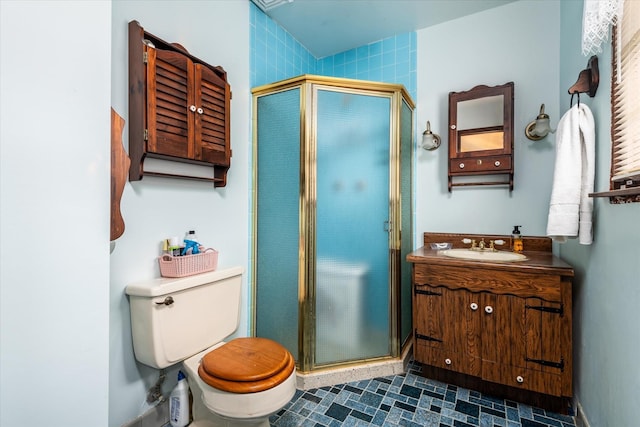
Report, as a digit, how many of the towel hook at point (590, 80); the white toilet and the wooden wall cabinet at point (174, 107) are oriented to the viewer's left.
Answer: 1

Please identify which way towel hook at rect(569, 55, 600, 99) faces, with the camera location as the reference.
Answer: facing to the left of the viewer

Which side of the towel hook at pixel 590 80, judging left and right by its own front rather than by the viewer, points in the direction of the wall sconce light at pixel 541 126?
right

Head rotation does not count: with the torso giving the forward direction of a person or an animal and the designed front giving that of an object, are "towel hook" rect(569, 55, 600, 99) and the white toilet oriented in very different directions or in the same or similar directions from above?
very different directions

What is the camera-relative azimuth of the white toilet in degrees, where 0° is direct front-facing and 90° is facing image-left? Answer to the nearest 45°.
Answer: approximately 315°

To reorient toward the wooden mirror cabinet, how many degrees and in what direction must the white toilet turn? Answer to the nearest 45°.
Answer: approximately 45° to its left

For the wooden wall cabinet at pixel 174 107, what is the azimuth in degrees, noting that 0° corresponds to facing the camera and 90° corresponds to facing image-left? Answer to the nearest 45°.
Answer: approximately 315°

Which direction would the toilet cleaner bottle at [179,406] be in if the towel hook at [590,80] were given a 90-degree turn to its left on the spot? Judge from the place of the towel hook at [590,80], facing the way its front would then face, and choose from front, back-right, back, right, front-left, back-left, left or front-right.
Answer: front-right

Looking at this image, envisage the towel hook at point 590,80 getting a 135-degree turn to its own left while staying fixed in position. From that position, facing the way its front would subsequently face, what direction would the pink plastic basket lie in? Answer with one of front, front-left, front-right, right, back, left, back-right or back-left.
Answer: right

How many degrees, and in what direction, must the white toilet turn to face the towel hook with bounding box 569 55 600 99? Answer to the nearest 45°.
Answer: approximately 45° to its left

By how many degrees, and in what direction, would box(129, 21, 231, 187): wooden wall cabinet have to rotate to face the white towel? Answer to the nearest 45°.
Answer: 0° — it already faces it

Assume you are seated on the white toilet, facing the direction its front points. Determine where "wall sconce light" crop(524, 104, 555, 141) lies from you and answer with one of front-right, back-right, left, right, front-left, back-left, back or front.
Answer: front-left

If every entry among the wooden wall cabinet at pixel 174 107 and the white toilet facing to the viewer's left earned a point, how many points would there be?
0

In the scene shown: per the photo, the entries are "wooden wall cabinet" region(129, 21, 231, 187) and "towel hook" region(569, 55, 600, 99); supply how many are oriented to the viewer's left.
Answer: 1
